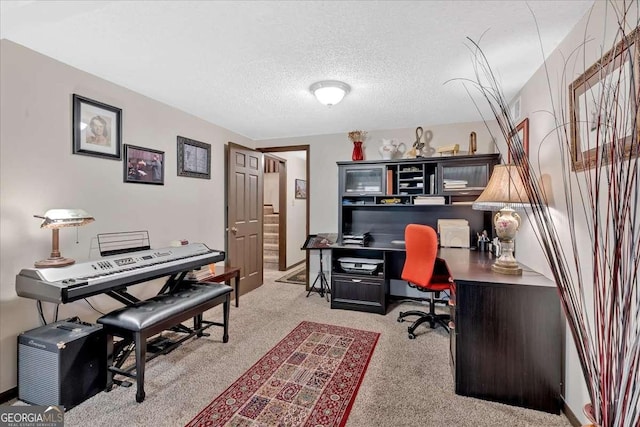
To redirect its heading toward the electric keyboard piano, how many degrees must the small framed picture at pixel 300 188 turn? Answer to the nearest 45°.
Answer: approximately 45° to its right

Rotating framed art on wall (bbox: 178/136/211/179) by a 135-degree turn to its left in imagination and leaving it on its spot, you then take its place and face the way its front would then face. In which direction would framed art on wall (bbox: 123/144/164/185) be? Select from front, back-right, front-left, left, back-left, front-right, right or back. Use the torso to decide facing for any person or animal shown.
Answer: back-left

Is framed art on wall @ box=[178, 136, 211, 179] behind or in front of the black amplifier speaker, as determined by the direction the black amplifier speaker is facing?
behind

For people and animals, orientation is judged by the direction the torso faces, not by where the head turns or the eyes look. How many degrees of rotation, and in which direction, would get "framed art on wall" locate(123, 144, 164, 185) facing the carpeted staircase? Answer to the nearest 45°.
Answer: approximately 90° to its left

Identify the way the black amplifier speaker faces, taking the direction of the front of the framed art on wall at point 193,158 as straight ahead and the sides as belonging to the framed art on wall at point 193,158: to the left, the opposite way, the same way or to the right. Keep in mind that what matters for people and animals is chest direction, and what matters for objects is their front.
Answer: to the right

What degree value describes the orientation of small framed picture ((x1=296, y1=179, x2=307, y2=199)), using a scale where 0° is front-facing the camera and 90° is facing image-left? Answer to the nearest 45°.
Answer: approximately 315°

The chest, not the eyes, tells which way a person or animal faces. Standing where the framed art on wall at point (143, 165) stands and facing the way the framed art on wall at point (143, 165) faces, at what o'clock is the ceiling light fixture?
The ceiling light fixture is roughly at 12 o'clock from the framed art on wall.

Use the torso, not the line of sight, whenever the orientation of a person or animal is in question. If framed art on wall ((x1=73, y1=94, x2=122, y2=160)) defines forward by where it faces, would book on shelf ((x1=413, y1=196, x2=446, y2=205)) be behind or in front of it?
in front

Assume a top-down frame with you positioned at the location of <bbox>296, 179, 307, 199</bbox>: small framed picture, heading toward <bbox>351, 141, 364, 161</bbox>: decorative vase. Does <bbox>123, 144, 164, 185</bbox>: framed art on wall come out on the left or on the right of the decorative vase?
right

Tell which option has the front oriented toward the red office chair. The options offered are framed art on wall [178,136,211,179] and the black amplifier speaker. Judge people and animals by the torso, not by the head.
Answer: the framed art on wall

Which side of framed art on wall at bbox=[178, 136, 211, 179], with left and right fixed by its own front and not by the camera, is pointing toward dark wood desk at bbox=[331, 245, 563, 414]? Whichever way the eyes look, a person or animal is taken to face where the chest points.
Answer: front

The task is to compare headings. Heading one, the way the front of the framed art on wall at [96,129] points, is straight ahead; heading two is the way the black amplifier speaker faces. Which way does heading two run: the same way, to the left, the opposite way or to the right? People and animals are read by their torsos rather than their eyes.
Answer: to the right

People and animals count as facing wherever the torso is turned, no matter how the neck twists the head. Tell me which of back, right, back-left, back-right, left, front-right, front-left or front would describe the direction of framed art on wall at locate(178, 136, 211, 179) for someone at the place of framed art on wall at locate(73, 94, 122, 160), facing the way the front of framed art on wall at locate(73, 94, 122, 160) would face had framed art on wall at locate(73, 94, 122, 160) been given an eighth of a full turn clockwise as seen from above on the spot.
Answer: back-left

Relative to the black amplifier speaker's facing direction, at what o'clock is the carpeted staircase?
The carpeted staircase is roughly at 6 o'clock from the black amplifier speaker.

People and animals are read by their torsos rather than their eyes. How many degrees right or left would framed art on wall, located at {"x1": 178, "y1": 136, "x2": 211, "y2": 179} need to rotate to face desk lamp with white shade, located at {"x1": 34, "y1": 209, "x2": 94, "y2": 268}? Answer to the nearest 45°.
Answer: approximately 90° to its right

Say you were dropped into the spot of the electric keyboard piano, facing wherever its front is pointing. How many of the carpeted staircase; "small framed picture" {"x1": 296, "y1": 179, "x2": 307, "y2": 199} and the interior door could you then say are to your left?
3

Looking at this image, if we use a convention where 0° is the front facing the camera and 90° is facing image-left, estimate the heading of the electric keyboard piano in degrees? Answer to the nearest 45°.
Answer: approximately 315°

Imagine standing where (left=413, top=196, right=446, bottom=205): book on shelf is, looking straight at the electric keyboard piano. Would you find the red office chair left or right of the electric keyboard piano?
left

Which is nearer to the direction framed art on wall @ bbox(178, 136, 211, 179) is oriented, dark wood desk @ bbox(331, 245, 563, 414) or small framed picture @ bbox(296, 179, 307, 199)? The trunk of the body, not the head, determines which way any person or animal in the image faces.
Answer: the dark wood desk

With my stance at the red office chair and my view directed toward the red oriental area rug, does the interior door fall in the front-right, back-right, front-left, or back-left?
front-right
